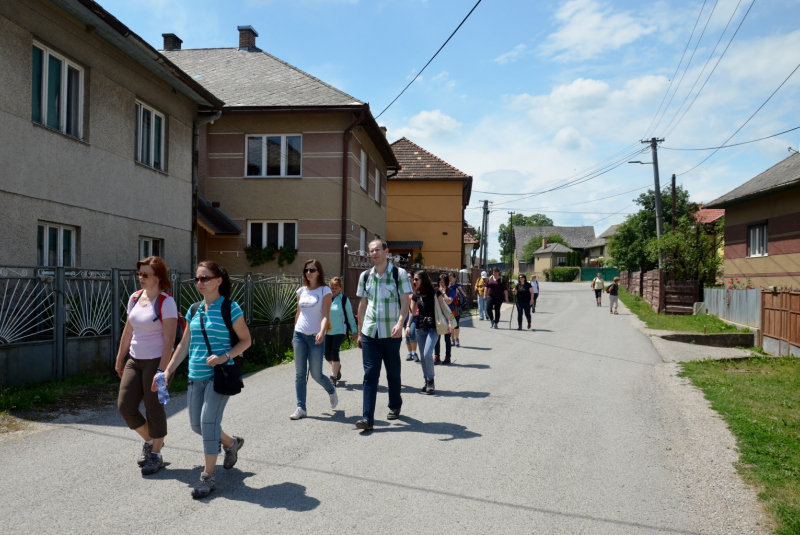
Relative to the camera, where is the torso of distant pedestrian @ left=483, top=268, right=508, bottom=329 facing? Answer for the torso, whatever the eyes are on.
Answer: toward the camera

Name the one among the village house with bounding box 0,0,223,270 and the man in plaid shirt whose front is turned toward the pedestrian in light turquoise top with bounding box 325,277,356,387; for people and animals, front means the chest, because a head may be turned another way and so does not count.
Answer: the village house

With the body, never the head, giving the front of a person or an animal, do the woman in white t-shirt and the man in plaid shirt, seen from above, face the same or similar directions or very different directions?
same or similar directions

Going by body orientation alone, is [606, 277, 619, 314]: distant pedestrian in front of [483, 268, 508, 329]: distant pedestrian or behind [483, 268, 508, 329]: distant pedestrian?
behind

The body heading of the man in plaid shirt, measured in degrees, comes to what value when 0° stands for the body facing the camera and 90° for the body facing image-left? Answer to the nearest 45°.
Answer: approximately 45°

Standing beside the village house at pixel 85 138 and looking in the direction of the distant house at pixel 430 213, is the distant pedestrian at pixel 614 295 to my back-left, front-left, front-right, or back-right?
front-right

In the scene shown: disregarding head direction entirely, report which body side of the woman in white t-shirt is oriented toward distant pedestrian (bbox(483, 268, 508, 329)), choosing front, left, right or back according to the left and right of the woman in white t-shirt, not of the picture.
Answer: back

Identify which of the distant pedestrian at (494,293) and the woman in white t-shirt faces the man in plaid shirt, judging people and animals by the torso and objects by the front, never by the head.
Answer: the distant pedestrian

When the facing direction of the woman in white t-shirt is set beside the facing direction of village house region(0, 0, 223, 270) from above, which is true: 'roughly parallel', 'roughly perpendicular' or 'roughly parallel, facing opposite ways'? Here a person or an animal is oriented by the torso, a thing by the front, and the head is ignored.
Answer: roughly perpendicular

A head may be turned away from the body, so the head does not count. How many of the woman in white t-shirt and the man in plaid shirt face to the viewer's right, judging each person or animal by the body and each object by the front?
0

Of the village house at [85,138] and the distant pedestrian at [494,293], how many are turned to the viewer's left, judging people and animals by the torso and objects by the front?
0

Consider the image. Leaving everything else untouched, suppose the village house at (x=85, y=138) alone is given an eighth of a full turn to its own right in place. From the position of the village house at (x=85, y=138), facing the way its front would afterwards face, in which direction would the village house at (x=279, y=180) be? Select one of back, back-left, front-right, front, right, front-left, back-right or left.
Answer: back-left

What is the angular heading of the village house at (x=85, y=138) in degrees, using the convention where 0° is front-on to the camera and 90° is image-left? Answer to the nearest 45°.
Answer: approximately 315°

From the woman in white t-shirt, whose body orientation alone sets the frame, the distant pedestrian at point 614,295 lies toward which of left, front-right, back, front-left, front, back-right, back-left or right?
back

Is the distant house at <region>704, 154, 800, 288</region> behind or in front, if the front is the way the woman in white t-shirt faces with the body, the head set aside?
behind

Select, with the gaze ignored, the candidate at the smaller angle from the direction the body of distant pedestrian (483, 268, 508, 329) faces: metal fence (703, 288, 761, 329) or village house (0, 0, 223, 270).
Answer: the village house

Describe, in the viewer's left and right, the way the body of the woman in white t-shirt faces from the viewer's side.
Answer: facing the viewer and to the left of the viewer

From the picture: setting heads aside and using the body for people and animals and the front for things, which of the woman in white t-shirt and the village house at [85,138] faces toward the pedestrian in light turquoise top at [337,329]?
the village house

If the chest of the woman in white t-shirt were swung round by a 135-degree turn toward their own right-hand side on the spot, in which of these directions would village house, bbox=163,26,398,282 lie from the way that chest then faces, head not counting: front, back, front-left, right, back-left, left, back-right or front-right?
front
